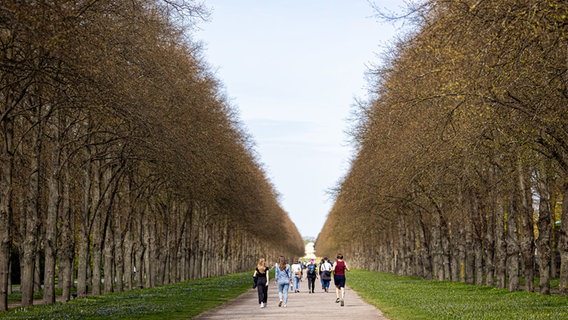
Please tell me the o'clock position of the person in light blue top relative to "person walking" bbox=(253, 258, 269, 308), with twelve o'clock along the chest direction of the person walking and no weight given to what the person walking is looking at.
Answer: The person in light blue top is roughly at 2 o'clock from the person walking.

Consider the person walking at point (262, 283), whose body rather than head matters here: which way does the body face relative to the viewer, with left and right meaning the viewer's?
facing away from the viewer

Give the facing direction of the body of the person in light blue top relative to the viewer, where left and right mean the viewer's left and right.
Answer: facing away from the viewer

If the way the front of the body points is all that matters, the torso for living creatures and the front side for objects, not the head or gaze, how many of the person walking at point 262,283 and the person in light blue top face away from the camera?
2

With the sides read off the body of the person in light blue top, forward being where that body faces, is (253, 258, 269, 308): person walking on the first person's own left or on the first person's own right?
on the first person's own left
